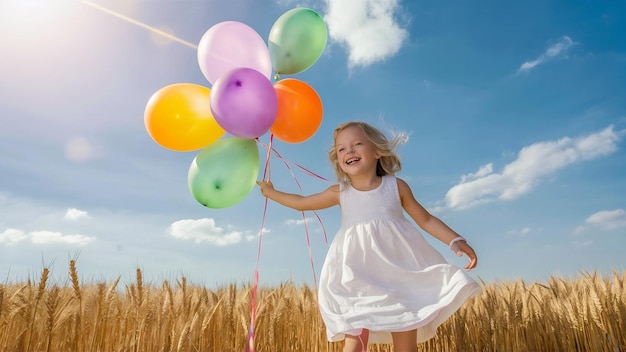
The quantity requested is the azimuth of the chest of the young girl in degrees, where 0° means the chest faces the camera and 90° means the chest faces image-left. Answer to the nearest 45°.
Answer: approximately 0°

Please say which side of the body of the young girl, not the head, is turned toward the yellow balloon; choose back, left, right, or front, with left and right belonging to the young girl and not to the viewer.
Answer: right
